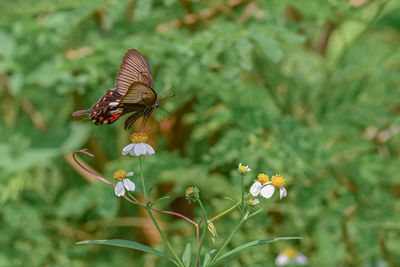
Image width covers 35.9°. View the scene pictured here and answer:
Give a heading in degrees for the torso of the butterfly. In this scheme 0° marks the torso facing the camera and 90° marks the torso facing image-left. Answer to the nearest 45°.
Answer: approximately 270°
